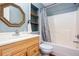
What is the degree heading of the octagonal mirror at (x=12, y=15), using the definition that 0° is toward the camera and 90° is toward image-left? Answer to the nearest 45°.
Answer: approximately 315°

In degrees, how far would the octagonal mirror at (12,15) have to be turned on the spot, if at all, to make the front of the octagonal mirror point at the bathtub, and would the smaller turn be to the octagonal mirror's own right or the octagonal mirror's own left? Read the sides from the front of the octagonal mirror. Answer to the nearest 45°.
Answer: approximately 45° to the octagonal mirror's own left

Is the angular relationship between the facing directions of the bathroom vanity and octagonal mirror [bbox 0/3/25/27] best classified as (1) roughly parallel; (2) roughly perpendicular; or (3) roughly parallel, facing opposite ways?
roughly parallel

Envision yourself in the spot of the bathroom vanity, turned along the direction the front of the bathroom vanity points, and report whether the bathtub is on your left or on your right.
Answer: on your left

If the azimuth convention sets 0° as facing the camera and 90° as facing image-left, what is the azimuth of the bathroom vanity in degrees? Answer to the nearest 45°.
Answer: approximately 315°

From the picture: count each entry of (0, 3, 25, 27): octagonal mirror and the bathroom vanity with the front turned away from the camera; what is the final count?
0
